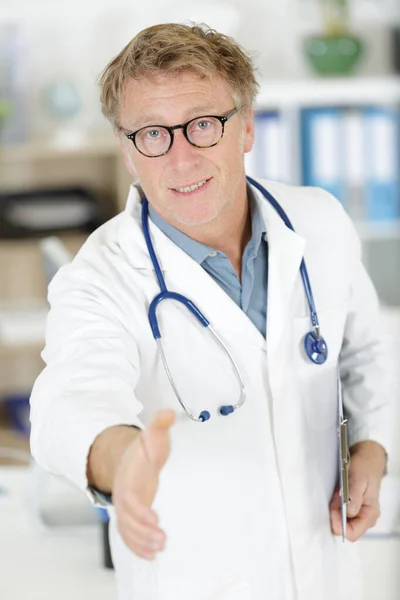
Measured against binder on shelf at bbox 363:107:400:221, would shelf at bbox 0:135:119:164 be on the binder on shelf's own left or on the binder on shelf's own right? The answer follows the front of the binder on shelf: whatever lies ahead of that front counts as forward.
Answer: on the binder on shelf's own right

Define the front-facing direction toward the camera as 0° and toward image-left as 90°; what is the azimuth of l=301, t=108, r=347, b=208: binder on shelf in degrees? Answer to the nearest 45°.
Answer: approximately 0°

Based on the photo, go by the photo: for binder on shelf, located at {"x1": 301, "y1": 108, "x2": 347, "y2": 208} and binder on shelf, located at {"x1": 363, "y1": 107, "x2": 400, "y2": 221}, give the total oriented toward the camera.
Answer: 2

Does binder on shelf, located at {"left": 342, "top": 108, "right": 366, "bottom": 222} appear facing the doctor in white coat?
yes

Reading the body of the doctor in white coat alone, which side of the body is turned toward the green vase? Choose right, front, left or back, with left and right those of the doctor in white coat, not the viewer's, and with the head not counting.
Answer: back
